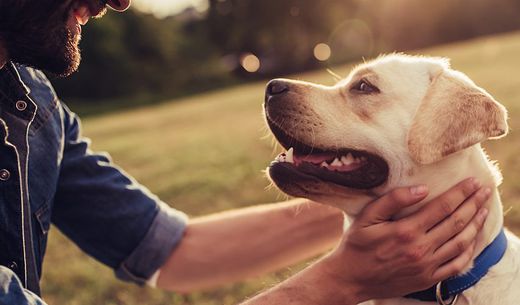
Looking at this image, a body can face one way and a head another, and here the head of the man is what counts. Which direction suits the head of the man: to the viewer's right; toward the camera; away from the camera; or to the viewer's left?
to the viewer's right

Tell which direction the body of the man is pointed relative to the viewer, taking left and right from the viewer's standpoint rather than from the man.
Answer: facing the viewer and to the right of the viewer

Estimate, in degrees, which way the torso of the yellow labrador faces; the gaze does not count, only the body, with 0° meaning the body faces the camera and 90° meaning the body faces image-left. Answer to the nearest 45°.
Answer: approximately 90°
